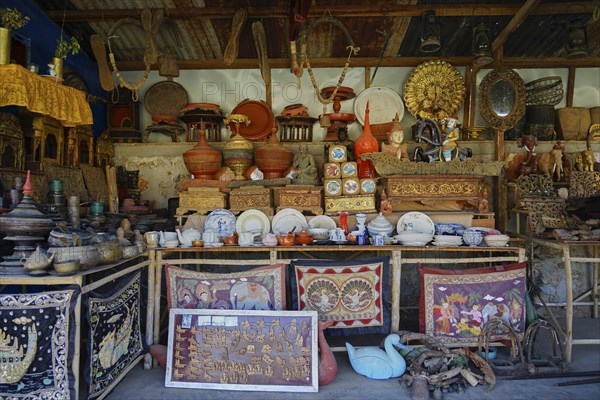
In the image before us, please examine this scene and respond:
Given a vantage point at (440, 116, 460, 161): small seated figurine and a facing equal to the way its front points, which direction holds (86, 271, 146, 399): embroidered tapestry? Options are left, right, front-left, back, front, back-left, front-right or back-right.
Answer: front

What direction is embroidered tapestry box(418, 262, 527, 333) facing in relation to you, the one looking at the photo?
facing the viewer

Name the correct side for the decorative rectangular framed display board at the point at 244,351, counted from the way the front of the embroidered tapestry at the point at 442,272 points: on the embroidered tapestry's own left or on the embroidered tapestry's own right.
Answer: on the embroidered tapestry's own right

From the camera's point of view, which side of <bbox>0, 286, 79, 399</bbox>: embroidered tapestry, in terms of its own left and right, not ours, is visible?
front

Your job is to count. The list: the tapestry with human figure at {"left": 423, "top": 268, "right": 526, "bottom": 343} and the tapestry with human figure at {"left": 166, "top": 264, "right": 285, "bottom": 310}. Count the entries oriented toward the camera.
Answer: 2

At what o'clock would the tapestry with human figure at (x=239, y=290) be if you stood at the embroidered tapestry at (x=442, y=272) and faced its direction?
The tapestry with human figure is roughly at 2 o'clock from the embroidered tapestry.

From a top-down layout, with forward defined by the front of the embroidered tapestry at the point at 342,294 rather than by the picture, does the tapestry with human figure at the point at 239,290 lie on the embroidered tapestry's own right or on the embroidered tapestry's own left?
on the embroidered tapestry's own right

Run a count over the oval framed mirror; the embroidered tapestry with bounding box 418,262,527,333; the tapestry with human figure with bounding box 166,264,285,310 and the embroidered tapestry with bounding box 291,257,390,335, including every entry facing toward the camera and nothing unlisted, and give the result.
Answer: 4

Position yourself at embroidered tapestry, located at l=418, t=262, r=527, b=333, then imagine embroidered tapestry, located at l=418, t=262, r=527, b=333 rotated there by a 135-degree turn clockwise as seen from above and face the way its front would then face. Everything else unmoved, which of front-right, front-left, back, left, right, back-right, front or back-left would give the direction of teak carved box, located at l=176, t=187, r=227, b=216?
front-left
